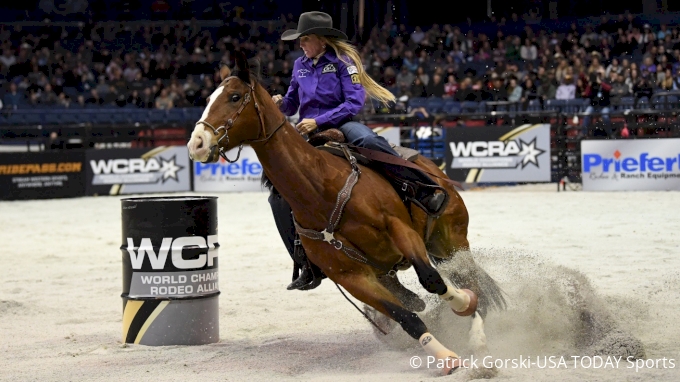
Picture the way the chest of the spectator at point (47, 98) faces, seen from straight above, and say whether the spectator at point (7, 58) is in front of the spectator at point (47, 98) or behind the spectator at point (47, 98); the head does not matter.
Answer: behind

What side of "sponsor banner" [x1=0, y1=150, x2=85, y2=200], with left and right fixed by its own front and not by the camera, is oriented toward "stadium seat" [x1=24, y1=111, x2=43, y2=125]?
back

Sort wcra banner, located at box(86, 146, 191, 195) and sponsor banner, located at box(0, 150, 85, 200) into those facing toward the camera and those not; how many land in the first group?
2

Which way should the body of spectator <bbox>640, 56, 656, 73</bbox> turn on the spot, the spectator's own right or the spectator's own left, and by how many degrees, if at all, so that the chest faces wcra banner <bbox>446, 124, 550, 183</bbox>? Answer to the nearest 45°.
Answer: approximately 45° to the spectator's own right

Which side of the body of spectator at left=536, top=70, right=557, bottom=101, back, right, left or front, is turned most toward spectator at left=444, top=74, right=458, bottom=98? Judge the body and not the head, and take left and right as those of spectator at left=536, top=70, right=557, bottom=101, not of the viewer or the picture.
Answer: right

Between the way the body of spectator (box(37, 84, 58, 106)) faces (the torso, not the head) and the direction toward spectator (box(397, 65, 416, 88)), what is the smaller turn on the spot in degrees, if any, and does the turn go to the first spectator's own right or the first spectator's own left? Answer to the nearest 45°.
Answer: approximately 45° to the first spectator's own left

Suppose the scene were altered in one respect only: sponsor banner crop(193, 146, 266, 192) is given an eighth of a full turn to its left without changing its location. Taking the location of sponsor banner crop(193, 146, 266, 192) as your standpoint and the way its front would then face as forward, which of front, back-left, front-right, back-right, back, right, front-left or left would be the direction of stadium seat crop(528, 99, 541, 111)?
front-left

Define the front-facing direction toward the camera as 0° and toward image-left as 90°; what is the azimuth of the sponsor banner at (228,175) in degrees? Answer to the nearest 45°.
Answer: approximately 0°

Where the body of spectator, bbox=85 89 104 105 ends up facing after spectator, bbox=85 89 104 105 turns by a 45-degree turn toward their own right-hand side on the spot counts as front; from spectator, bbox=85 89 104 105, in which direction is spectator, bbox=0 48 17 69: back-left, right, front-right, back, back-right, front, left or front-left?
right

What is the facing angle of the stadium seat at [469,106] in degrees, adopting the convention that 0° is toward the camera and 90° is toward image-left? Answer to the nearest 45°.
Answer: approximately 0°

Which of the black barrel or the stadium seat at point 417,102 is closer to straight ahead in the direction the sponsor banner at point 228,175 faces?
the black barrel
